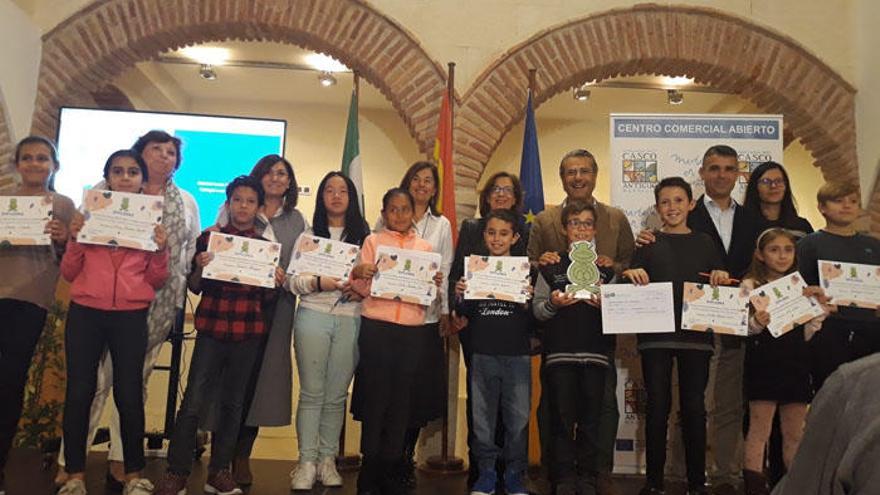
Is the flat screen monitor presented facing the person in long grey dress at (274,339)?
yes

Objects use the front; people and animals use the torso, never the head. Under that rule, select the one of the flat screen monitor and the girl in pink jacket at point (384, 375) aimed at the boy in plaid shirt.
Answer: the flat screen monitor

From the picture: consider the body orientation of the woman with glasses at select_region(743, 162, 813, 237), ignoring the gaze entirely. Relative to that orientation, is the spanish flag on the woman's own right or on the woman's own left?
on the woman's own right

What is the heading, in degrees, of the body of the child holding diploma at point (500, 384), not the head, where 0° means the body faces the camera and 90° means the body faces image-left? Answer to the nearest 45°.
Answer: approximately 0°

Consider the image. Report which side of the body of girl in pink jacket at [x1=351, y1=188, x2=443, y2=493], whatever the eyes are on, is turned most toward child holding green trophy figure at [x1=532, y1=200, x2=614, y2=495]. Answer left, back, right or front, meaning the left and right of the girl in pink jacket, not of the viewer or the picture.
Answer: left
